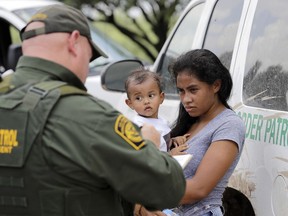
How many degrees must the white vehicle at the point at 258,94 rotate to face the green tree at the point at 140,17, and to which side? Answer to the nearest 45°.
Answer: approximately 45° to its right

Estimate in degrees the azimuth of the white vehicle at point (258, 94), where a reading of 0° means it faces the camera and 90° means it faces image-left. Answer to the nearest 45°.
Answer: approximately 135°

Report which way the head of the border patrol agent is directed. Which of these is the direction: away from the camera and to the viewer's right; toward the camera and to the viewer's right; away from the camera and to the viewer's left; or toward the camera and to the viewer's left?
away from the camera and to the viewer's right

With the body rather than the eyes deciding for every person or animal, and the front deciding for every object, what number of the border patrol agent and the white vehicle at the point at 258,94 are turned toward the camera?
0

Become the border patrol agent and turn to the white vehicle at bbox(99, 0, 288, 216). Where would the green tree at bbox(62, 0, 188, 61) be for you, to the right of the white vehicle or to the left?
left

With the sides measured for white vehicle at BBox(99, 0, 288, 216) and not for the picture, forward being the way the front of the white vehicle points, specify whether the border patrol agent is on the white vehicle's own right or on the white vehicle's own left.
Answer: on the white vehicle's own left

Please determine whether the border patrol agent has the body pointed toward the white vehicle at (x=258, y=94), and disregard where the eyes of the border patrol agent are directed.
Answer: yes

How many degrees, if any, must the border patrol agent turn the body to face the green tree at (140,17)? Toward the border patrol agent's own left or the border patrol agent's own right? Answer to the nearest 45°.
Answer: approximately 45° to the border patrol agent's own left

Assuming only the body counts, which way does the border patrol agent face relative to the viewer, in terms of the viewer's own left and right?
facing away from the viewer and to the right of the viewer
